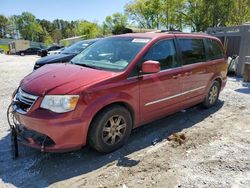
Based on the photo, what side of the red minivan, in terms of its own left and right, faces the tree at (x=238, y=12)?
back

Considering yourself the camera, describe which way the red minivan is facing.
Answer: facing the viewer and to the left of the viewer

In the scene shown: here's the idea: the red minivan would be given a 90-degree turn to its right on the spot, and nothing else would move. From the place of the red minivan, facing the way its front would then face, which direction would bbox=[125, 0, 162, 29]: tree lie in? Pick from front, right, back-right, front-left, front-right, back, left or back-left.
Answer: front-right
